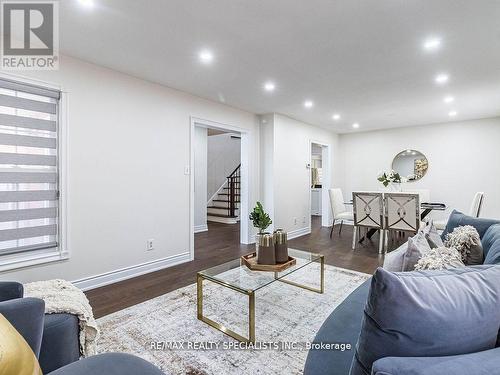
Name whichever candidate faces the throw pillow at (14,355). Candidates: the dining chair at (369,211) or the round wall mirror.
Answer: the round wall mirror

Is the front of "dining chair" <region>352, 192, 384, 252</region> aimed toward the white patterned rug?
no

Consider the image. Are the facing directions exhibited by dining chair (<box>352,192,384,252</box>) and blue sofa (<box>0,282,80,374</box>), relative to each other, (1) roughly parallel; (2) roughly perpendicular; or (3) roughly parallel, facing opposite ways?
roughly perpendicular

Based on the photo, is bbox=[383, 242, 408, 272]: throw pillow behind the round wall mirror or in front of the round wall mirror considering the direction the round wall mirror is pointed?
in front

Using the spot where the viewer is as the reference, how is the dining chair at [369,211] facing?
facing away from the viewer

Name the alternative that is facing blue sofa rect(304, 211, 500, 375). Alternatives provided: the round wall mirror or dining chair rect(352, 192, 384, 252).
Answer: the round wall mirror

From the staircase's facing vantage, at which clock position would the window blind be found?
The window blind is roughly at 11 o'clock from the staircase.

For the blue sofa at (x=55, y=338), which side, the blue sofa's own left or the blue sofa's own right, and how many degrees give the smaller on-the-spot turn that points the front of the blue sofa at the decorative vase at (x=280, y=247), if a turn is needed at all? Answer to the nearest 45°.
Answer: approximately 45° to the blue sofa's own left

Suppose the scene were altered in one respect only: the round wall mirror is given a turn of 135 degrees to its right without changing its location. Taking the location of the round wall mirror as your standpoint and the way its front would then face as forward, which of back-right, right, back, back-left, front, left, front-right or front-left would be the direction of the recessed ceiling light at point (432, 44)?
back-left

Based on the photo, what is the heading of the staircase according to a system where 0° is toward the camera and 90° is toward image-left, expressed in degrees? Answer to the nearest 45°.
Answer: approximately 45°

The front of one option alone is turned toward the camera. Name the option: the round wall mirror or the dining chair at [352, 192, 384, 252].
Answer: the round wall mirror

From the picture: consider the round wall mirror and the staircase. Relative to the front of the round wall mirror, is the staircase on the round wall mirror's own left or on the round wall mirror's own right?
on the round wall mirror's own right

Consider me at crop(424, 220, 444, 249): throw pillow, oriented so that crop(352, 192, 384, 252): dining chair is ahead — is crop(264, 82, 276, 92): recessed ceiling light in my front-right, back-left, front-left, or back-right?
front-left

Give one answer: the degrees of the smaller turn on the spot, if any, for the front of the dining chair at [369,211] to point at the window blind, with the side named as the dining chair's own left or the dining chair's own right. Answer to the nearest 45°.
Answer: approximately 135° to the dining chair's own left

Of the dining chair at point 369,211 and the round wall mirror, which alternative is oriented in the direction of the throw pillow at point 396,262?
the round wall mirror

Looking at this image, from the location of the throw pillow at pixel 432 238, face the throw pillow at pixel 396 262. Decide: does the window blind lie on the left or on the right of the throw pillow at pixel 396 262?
right

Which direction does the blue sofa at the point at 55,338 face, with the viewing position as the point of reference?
facing the viewer and to the right of the viewer

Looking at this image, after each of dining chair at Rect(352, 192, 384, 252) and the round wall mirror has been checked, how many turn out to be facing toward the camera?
1

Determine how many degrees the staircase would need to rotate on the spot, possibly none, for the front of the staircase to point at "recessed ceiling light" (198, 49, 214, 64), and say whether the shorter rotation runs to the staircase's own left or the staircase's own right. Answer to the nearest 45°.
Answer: approximately 45° to the staircase's own left

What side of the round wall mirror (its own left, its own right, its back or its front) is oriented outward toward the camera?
front
